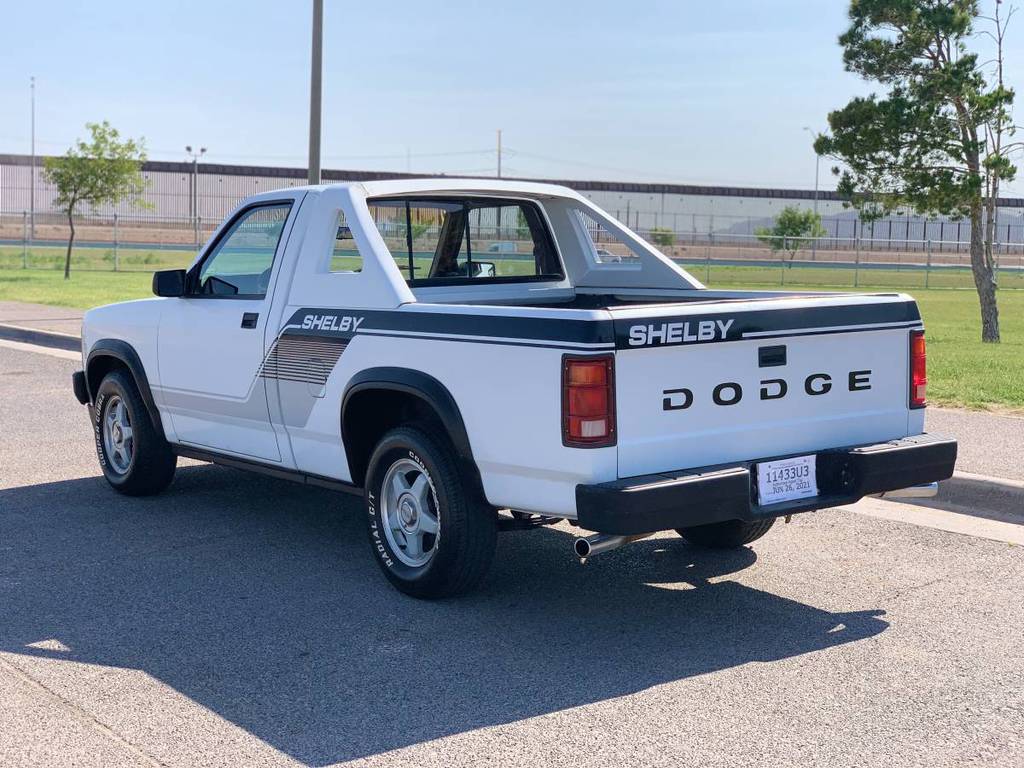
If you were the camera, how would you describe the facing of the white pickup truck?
facing away from the viewer and to the left of the viewer

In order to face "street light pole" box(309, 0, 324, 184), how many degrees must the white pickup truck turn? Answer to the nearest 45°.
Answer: approximately 45° to its right

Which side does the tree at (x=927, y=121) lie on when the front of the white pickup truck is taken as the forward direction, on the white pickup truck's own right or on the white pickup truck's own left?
on the white pickup truck's own right

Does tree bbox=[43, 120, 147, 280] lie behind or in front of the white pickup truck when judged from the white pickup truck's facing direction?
in front

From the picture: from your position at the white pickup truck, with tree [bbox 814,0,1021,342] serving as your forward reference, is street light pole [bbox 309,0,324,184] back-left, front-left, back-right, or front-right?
front-left
